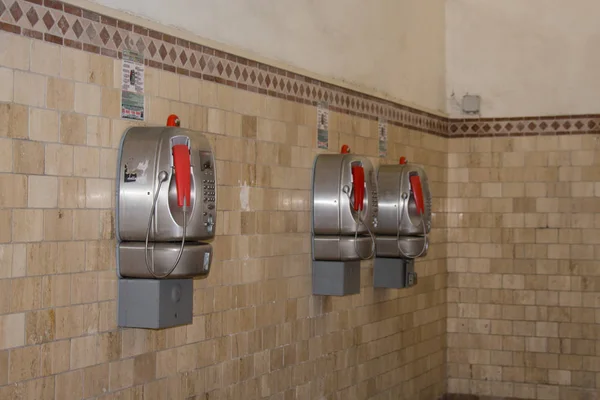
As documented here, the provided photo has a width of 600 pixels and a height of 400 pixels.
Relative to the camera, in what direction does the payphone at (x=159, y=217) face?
facing the viewer and to the right of the viewer

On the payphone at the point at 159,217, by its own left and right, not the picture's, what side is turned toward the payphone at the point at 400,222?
left

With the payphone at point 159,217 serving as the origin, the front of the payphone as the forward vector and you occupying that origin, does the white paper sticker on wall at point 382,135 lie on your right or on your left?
on your left
